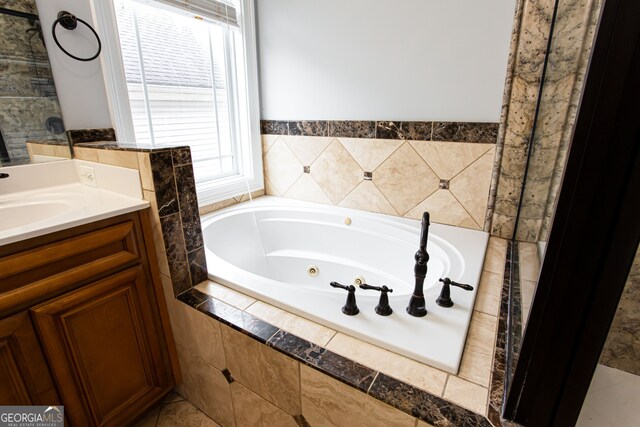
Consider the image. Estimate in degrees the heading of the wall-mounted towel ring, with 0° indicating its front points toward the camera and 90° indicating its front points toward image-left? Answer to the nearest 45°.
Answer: approximately 315°

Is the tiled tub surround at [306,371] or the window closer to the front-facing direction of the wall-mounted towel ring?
the tiled tub surround

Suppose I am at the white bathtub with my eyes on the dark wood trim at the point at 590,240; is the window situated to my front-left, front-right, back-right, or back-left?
back-right

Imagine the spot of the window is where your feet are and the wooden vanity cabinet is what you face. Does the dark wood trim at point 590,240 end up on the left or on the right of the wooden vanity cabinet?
left

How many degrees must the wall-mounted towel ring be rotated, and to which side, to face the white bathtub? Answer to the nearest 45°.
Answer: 0° — it already faces it

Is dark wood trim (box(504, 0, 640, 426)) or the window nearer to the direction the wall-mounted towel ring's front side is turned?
the dark wood trim

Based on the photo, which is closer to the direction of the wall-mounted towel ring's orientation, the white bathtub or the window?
the white bathtub

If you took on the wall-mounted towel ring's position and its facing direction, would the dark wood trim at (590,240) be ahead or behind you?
ahead

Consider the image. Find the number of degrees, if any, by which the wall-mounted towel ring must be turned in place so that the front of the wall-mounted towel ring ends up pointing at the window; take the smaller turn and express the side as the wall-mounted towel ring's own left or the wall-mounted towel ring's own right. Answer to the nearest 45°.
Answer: approximately 90° to the wall-mounted towel ring's own left
